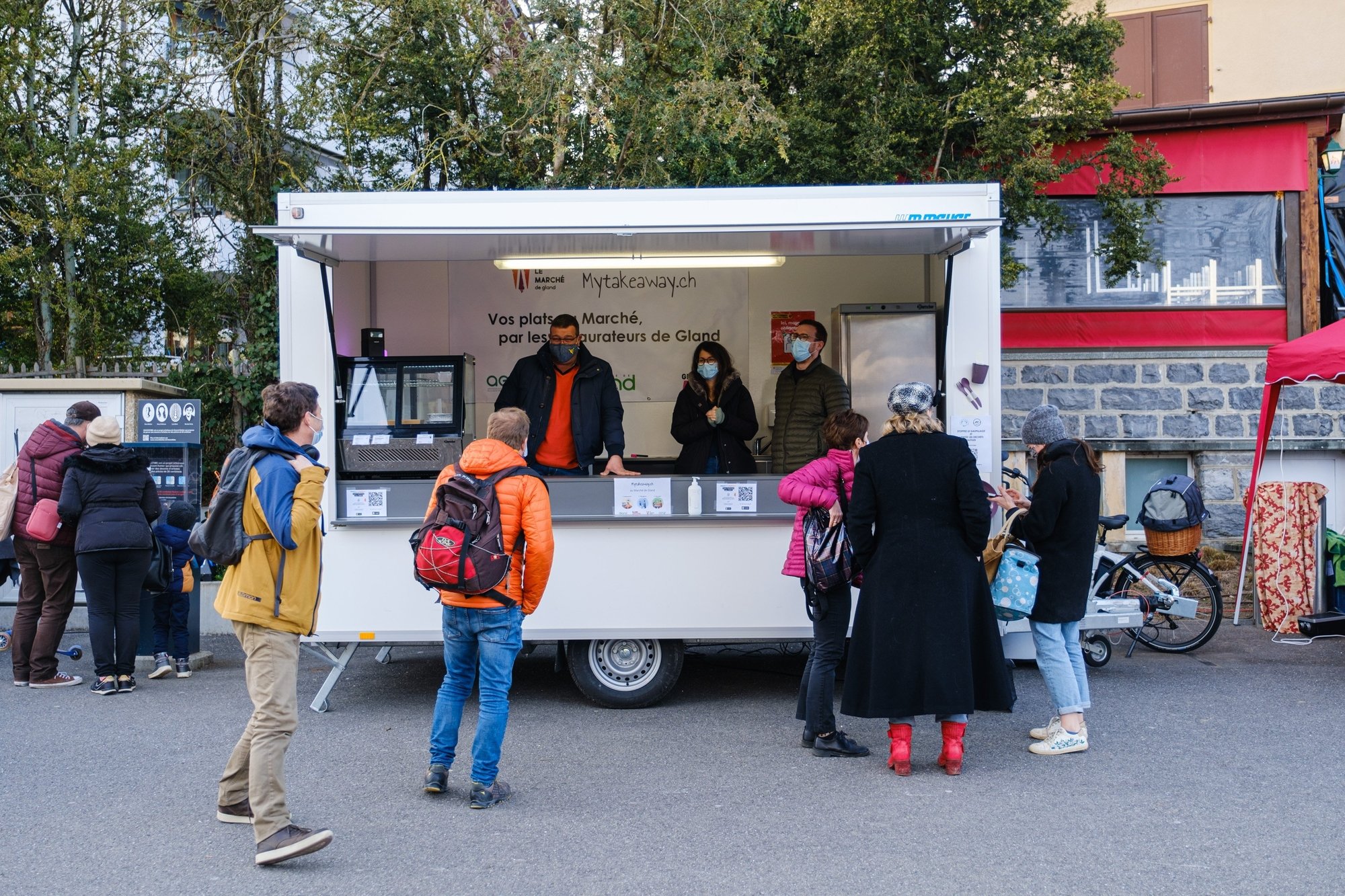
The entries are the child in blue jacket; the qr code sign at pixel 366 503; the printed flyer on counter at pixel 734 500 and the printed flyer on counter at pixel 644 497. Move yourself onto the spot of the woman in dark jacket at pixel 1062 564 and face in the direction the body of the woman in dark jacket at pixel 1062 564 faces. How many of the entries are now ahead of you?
4

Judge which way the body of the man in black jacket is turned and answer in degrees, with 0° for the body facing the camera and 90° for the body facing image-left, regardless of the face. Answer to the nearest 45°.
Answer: approximately 0°

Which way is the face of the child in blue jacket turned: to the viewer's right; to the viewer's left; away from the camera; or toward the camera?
away from the camera

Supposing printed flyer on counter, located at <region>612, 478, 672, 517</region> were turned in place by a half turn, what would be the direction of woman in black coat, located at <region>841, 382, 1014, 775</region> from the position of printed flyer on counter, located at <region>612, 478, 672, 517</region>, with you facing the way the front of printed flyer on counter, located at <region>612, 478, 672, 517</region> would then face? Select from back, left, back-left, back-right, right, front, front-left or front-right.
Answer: back-right

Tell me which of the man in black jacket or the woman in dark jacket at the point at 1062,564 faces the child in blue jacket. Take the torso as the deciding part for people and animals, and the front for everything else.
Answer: the woman in dark jacket

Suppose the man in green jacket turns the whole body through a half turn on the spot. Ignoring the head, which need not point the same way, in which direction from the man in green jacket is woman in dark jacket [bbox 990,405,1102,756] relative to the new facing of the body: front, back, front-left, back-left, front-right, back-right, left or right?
right

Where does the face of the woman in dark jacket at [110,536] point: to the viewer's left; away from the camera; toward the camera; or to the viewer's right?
away from the camera

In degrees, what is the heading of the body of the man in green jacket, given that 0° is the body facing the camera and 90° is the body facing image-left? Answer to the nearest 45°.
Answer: approximately 45°

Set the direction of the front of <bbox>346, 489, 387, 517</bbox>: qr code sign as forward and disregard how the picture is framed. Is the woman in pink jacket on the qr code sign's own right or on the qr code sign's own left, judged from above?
on the qr code sign's own left

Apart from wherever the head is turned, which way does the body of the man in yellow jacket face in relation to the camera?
to the viewer's right

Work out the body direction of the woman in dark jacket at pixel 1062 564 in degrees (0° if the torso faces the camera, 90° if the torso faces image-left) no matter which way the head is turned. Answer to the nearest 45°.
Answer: approximately 90°

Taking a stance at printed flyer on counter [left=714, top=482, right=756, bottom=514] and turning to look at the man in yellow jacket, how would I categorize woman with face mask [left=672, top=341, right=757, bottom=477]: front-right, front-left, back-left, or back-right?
back-right
